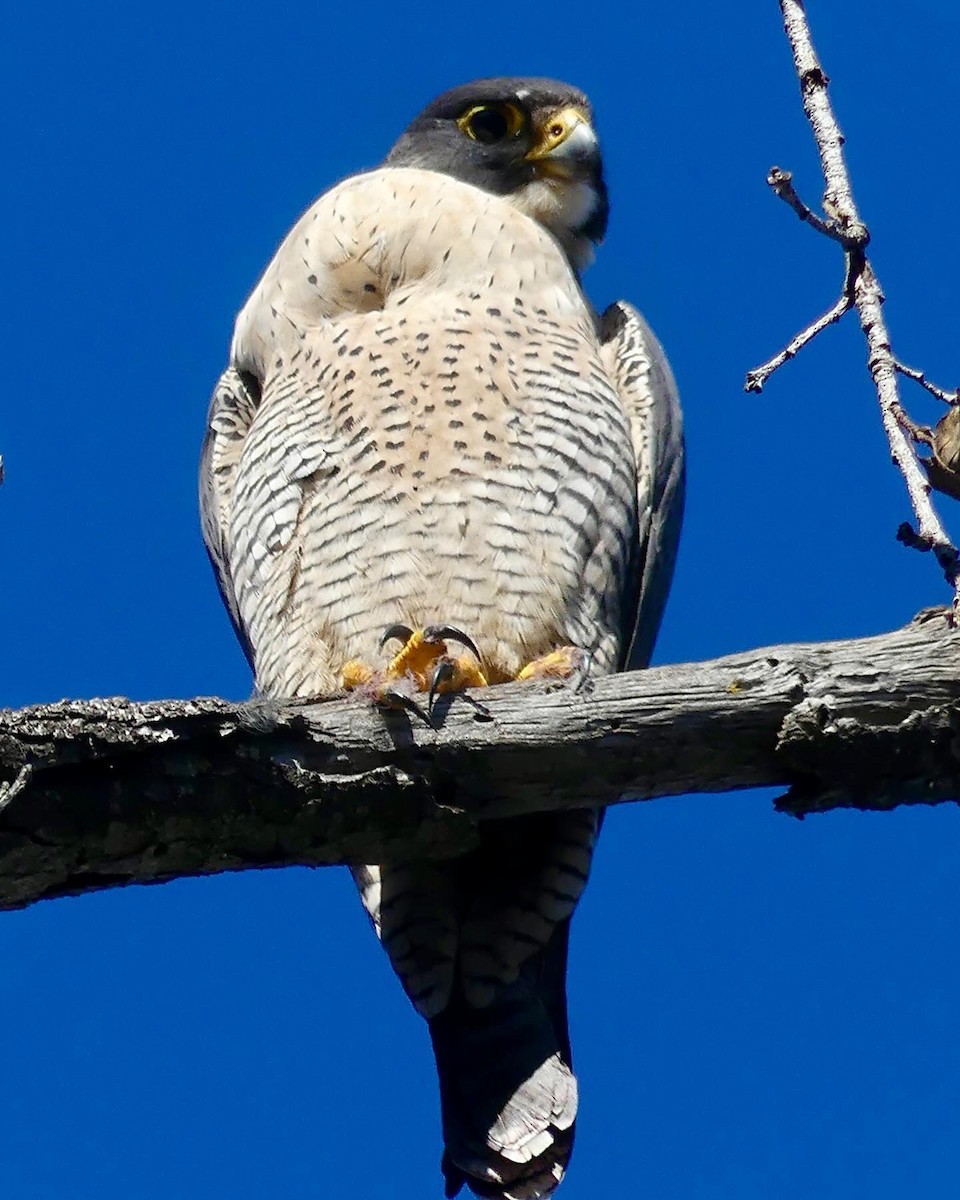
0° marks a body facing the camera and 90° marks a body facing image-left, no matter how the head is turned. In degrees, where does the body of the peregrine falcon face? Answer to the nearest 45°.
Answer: approximately 0°

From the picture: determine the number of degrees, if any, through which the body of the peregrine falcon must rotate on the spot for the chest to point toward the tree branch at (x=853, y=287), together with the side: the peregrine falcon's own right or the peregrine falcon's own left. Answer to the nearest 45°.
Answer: approximately 45° to the peregrine falcon's own left
